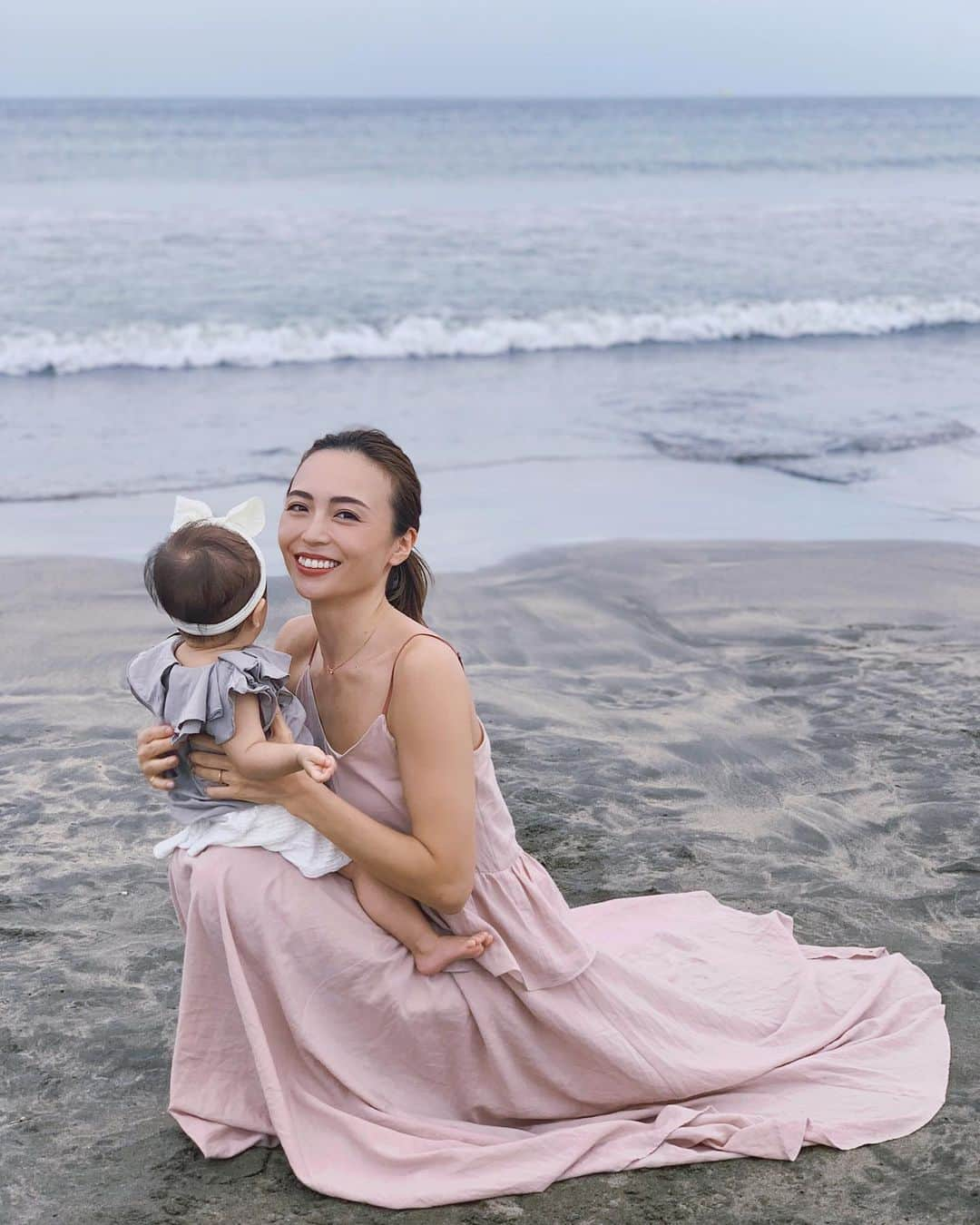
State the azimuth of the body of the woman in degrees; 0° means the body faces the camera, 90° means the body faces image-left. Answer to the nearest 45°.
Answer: approximately 45°

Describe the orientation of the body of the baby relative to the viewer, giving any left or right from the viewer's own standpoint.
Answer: facing away from the viewer and to the right of the viewer
